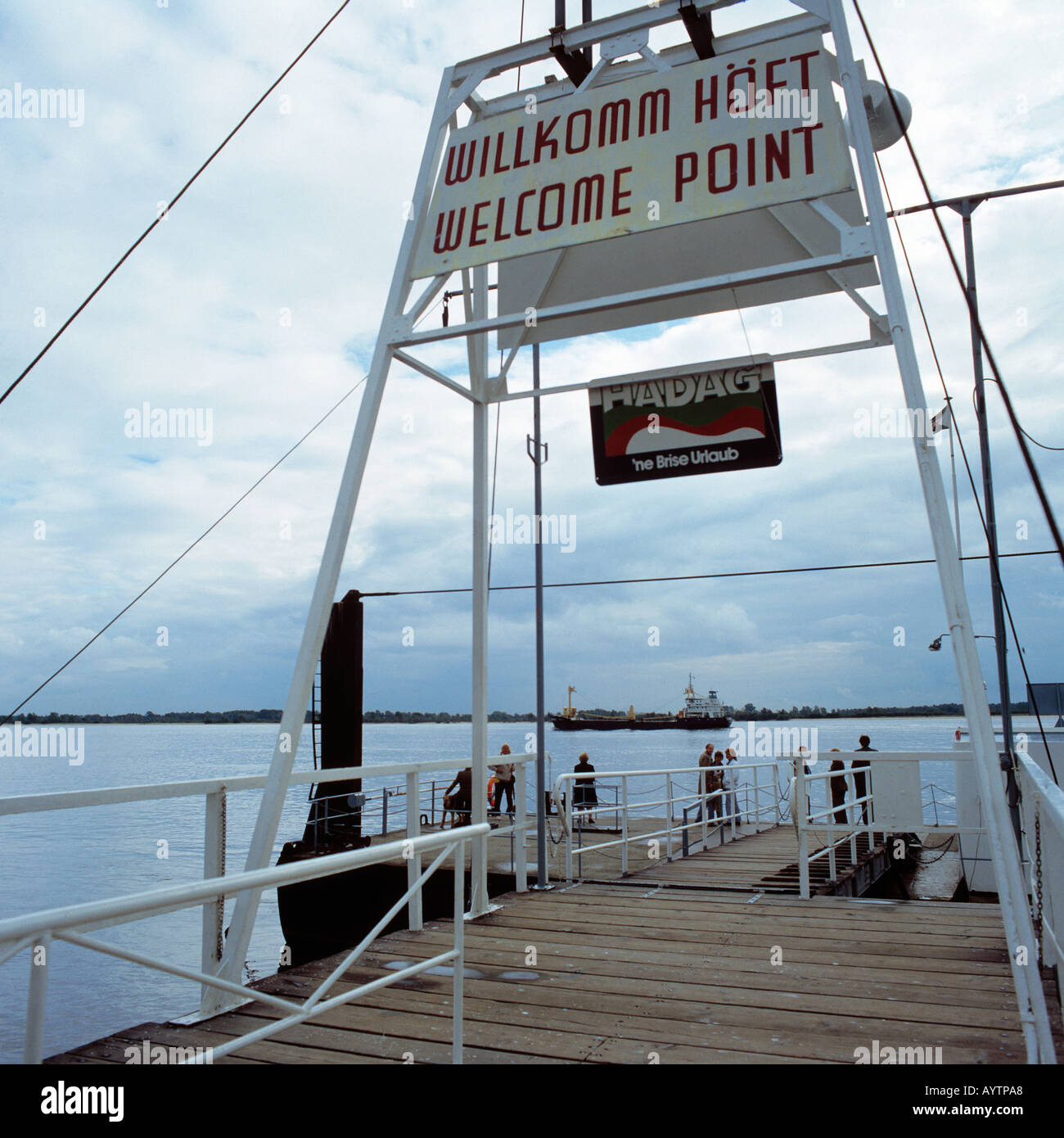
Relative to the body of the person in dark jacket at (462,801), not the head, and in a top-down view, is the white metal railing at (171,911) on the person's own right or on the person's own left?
on the person's own left

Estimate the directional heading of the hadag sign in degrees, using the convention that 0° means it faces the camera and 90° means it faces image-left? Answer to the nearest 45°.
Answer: approximately 0°

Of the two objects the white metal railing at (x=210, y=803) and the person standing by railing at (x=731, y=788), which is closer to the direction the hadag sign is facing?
the white metal railing

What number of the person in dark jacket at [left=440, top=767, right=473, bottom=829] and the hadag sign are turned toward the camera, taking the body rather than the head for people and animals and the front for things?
1

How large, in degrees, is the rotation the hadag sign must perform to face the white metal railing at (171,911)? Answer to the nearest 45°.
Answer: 0° — it already faces it
